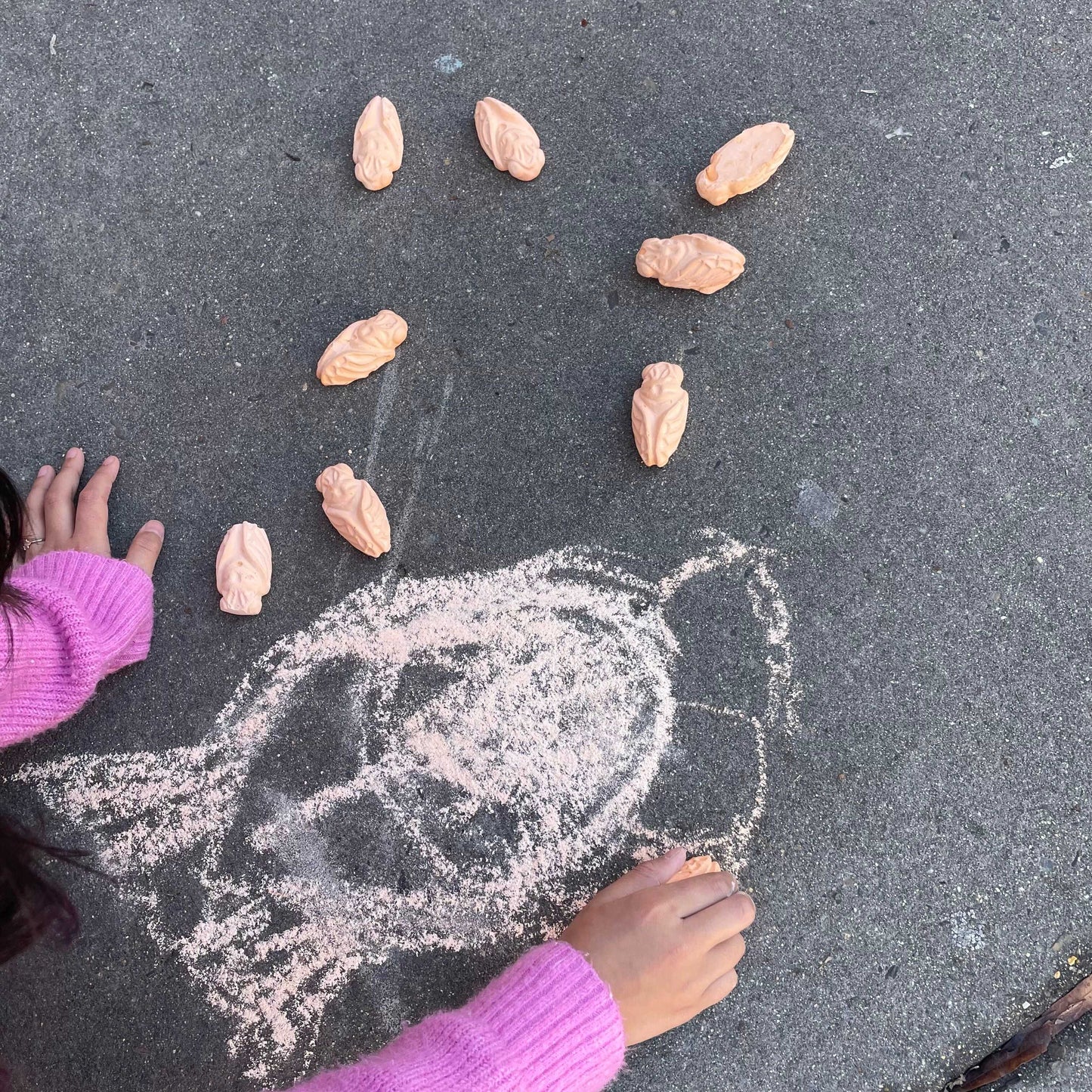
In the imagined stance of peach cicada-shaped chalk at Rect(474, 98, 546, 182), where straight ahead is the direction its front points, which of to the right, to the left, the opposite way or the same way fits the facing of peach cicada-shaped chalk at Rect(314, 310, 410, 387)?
to the left

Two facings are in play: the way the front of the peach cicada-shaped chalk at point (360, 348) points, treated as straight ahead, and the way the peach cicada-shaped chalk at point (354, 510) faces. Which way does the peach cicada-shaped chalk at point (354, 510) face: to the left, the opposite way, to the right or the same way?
to the left

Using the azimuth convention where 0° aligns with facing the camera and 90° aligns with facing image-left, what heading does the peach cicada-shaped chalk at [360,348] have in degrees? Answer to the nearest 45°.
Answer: approximately 225°

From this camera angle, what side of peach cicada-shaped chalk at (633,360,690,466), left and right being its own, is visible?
back

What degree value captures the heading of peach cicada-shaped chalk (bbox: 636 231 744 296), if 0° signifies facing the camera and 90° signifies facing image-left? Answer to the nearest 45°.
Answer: approximately 90°

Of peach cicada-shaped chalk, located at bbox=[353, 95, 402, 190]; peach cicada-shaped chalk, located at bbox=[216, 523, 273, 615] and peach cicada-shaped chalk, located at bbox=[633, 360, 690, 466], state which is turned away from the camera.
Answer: peach cicada-shaped chalk, located at bbox=[633, 360, 690, 466]

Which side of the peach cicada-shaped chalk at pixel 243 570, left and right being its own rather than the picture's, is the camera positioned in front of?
front
